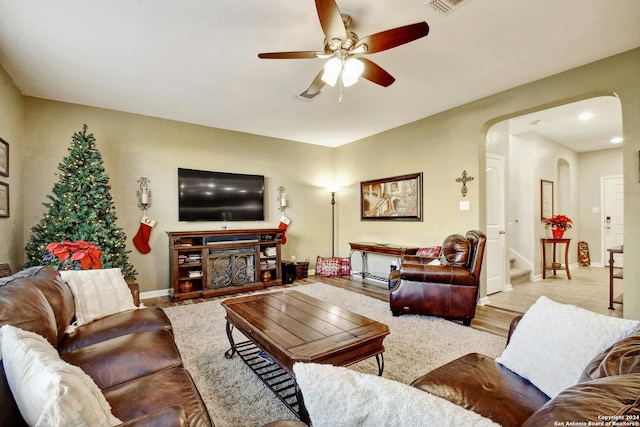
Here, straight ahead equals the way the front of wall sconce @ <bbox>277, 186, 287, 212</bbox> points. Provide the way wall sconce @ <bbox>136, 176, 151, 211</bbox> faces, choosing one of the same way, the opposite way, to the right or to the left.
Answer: the same way

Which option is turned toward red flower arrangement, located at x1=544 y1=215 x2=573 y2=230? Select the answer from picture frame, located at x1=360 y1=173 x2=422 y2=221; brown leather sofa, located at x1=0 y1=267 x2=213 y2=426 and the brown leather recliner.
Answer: the brown leather sofa

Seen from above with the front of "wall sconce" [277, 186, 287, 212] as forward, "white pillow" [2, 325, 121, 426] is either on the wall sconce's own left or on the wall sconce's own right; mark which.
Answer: on the wall sconce's own right

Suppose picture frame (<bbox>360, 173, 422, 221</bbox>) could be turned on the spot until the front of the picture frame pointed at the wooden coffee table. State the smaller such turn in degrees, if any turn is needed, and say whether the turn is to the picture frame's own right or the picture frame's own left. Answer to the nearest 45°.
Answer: approximately 45° to the picture frame's own left

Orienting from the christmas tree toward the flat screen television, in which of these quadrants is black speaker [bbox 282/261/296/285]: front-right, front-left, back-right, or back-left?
front-right

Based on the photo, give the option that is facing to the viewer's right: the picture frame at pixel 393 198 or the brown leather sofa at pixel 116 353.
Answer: the brown leather sofa

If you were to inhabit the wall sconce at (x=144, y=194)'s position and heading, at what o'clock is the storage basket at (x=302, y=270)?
The storage basket is roughly at 9 o'clock from the wall sconce.

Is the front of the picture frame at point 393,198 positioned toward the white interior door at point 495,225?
no

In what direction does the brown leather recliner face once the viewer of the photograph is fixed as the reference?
facing to the left of the viewer

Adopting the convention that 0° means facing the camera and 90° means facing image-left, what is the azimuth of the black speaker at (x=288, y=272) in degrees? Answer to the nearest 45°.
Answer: approximately 315°

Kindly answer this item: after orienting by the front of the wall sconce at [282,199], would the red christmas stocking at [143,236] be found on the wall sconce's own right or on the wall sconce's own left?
on the wall sconce's own right

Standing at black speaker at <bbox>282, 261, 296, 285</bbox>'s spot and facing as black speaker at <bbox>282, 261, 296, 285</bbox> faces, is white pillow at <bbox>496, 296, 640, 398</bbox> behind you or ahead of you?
ahead

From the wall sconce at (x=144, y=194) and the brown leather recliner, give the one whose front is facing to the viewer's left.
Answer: the brown leather recliner

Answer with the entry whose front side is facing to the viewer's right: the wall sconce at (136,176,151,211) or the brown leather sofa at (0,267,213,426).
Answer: the brown leather sofa

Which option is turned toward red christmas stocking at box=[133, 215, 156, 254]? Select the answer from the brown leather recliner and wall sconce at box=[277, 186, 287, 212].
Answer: the brown leather recliner

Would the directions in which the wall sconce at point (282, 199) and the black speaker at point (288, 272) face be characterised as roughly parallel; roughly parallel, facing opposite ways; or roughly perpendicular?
roughly parallel

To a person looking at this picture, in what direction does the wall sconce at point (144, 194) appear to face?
facing the viewer

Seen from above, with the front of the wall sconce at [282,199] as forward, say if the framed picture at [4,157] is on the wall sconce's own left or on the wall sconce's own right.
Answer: on the wall sconce's own right

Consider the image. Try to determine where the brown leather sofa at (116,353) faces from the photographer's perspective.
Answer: facing to the right of the viewer
